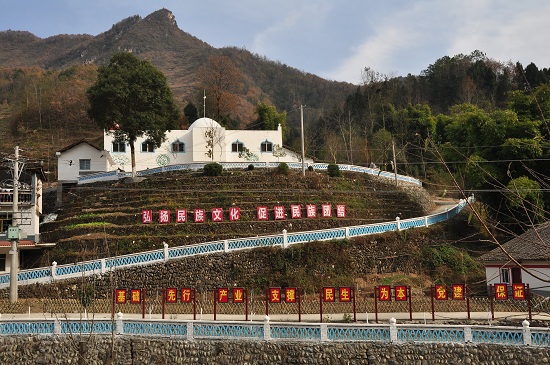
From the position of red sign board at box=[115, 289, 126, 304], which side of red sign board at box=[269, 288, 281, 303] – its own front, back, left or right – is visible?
right

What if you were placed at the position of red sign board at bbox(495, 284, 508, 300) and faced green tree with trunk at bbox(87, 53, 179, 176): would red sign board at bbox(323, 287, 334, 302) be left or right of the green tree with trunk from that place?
left

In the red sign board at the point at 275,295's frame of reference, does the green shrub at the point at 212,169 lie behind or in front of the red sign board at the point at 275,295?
behind

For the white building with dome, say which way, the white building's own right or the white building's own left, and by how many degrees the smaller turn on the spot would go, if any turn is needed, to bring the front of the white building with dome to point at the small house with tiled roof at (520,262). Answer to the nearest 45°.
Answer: approximately 45° to the white building's own left

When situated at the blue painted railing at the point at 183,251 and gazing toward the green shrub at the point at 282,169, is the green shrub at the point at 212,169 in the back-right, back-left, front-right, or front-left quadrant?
front-left

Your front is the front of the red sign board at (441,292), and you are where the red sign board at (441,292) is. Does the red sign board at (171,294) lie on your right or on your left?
on your right

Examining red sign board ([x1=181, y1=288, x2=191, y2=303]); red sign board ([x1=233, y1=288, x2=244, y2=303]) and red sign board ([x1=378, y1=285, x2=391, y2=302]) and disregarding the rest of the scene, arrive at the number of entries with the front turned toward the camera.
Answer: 3

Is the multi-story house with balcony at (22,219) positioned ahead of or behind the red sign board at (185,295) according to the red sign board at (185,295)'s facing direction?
behind

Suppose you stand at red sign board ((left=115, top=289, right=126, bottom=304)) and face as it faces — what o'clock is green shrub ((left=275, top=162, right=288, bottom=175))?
The green shrub is roughly at 7 o'clock from the red sign board.

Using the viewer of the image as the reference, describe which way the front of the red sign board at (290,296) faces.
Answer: facing the viewer

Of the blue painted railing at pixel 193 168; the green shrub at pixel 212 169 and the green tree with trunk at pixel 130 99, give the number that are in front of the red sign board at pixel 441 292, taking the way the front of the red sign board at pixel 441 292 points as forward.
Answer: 0

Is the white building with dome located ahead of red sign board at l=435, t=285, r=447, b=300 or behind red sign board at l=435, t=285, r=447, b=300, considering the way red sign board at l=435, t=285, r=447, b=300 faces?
behind

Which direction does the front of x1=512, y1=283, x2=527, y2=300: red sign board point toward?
toward the camera

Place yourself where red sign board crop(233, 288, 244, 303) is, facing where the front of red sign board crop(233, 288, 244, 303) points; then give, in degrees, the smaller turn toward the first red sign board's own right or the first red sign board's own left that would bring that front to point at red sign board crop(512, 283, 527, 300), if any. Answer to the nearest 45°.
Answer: approximately 90° to the first red sign board's own left

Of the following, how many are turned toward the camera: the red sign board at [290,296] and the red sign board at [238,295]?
2

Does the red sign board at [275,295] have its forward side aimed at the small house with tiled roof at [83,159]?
no

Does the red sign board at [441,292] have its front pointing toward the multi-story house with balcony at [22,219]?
no

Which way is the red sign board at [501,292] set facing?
toward the camera

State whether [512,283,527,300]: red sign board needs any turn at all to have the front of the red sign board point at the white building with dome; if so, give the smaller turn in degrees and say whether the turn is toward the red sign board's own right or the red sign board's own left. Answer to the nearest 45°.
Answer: approximately 135° to the red sign board's own right

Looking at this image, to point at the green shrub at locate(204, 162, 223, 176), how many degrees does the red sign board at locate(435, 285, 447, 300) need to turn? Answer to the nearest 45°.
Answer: approximately 135° to its right

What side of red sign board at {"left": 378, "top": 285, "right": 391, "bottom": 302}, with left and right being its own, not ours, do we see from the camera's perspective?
front
